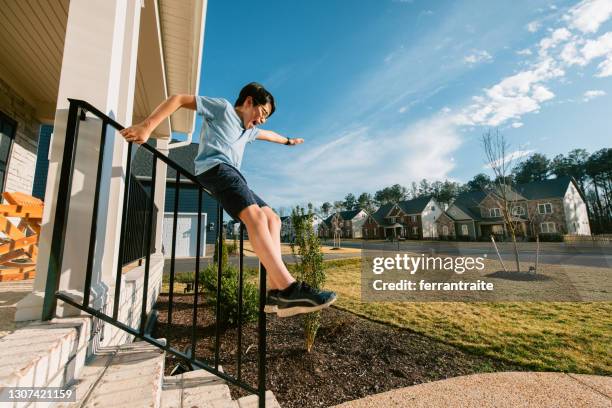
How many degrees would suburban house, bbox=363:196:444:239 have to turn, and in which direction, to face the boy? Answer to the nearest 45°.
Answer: approximately 45° to its left

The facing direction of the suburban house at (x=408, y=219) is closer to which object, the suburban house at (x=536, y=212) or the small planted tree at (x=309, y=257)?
the small planted tree

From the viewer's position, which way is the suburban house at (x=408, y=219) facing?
facing the viewer and to the left of the viewer

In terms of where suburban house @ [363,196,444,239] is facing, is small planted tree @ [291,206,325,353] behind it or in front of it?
in front

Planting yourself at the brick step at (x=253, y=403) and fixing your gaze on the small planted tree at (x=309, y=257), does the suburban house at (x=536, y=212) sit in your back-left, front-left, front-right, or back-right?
front-right

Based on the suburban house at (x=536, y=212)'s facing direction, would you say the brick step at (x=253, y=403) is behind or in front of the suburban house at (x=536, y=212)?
in front

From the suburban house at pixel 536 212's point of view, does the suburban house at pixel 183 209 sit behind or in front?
in front

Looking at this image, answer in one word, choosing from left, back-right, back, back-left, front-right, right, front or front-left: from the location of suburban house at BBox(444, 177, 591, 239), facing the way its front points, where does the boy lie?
front-left

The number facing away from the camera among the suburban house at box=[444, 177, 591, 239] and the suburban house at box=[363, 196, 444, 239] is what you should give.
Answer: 0

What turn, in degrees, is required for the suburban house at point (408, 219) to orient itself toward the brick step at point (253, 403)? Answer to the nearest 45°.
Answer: approximately 45° to its left

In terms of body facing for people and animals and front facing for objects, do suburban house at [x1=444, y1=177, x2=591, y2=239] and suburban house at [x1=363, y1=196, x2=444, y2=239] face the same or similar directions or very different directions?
same or similar directions

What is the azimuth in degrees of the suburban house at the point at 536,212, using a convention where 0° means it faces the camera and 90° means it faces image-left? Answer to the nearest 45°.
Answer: approximately 45°

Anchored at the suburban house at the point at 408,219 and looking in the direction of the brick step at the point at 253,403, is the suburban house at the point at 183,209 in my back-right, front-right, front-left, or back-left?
front-right

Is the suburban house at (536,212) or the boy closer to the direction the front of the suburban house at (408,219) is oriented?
the boy
